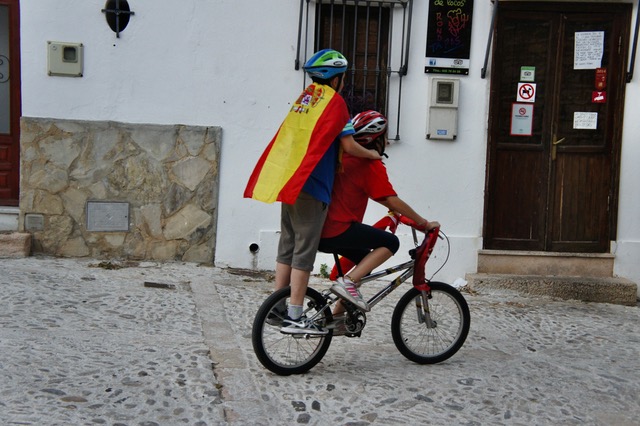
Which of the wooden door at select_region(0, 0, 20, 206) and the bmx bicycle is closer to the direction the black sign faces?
the bmx bicycle

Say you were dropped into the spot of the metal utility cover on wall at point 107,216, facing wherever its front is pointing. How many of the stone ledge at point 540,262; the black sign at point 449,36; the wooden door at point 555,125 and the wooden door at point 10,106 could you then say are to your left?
3

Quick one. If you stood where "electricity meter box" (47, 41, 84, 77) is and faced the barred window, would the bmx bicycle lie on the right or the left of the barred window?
right

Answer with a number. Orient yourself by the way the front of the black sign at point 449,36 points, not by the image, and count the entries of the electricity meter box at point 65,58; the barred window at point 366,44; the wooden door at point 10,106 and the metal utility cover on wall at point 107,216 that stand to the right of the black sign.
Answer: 4

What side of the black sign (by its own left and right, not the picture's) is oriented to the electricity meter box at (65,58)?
right

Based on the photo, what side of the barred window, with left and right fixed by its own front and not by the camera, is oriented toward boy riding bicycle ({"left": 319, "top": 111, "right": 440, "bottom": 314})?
front

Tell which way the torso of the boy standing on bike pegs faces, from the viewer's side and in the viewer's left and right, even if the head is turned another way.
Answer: facing away from the viewer and to the right of the viewer

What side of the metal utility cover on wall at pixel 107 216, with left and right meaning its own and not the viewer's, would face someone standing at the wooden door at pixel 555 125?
left

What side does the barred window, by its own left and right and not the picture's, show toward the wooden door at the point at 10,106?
right

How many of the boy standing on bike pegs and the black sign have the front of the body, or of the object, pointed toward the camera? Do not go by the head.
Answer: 1

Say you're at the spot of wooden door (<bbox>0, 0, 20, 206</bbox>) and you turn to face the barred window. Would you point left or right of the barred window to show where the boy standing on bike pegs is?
right

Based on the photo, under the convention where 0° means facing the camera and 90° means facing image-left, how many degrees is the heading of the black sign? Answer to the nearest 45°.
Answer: approximately 0°

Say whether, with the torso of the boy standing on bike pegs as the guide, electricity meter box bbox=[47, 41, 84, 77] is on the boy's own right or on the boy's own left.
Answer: on the boy's own left

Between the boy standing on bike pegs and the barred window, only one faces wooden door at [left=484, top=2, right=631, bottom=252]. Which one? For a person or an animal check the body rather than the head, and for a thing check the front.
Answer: the boy standing on bike pegs

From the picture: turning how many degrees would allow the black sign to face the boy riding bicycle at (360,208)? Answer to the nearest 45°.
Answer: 0° — it already faces them
